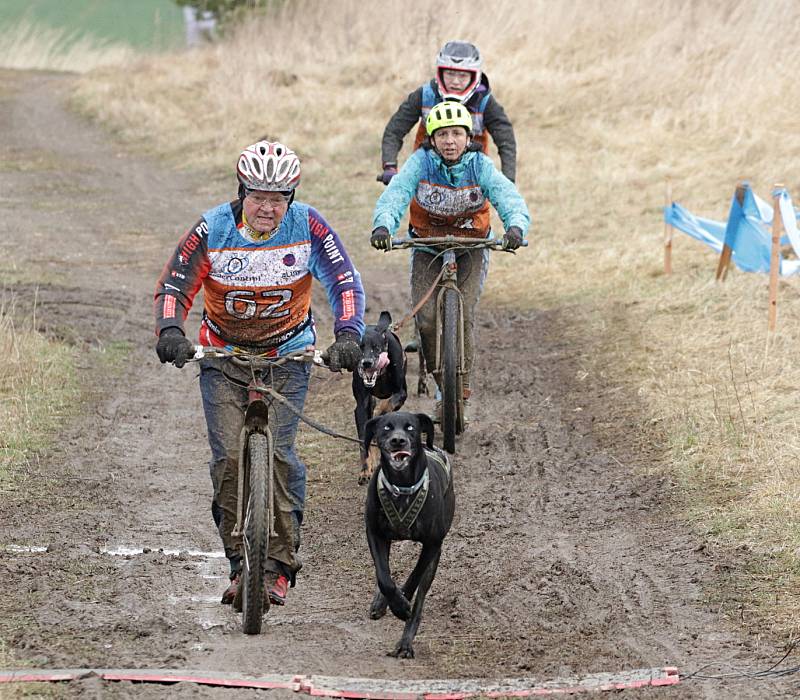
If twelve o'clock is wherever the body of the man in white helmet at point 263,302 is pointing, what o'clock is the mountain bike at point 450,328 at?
The mountain bike is roughly at 7 o'clock from the man in white helmet.

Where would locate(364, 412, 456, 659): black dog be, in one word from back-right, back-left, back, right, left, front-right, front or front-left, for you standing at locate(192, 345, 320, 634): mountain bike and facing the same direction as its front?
left

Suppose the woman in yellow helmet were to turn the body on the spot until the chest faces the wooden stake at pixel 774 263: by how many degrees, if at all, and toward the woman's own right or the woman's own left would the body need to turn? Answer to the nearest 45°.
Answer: approximately 135° to the woman's own left

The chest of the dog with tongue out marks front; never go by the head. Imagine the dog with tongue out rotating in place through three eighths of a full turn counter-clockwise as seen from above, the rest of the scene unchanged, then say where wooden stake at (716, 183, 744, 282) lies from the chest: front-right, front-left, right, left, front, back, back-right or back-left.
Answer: front

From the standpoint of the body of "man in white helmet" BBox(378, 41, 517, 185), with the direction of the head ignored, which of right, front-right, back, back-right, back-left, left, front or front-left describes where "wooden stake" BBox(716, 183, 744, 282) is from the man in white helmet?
back-left

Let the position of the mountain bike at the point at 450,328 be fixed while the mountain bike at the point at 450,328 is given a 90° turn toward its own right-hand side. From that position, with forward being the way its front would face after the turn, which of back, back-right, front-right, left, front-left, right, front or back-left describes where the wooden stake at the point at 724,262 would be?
back-right

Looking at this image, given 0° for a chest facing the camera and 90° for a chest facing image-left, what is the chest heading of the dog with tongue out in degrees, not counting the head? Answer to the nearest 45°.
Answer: approximately 0°

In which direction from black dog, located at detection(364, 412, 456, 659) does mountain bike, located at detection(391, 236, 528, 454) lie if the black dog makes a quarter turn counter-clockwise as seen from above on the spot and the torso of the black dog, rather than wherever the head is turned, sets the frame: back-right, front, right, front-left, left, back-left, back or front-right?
left
